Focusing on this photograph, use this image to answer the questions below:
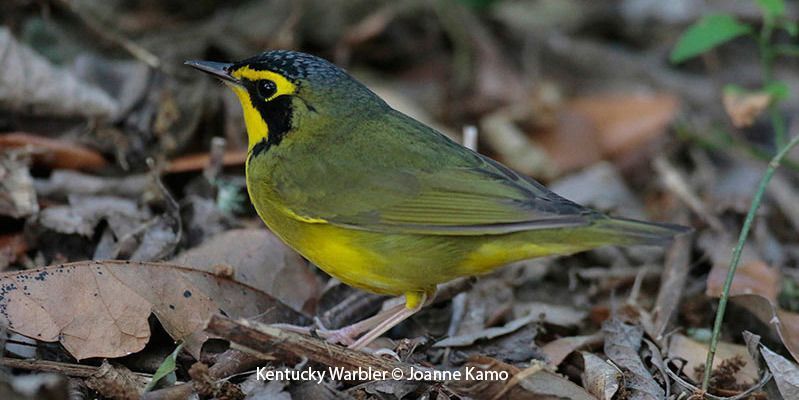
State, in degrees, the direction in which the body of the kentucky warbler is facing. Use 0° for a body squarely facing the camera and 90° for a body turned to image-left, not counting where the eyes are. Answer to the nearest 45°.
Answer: approximately 90°

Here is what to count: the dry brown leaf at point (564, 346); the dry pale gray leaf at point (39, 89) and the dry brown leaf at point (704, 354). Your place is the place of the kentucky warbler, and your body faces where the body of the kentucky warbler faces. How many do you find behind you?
2

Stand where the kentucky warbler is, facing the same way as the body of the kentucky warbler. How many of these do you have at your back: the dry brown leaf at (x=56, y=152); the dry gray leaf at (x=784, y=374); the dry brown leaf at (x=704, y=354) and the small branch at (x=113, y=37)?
2

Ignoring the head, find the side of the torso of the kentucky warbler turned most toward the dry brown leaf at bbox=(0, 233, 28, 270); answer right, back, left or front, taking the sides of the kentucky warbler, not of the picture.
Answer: front

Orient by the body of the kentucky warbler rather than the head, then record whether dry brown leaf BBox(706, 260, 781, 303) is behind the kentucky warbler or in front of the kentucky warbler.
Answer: behind

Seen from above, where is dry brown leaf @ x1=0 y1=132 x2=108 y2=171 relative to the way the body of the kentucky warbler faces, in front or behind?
in front

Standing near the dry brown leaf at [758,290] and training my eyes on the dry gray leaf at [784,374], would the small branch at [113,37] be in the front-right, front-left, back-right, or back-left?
back-right

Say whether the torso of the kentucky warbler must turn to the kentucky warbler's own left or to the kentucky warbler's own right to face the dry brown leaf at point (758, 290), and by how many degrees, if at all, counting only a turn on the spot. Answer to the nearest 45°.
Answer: approximately 180°

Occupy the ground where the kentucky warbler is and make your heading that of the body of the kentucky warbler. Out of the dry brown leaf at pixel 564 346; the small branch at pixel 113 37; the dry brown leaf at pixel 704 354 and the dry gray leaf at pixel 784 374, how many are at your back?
3

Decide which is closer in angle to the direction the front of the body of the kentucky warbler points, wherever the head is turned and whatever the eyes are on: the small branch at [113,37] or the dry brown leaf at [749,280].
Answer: the small branch

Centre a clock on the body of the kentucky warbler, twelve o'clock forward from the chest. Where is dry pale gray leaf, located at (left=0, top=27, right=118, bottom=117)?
The dry pale gray leaf is roughly at 1 o'clock from the kentucky warbler.
